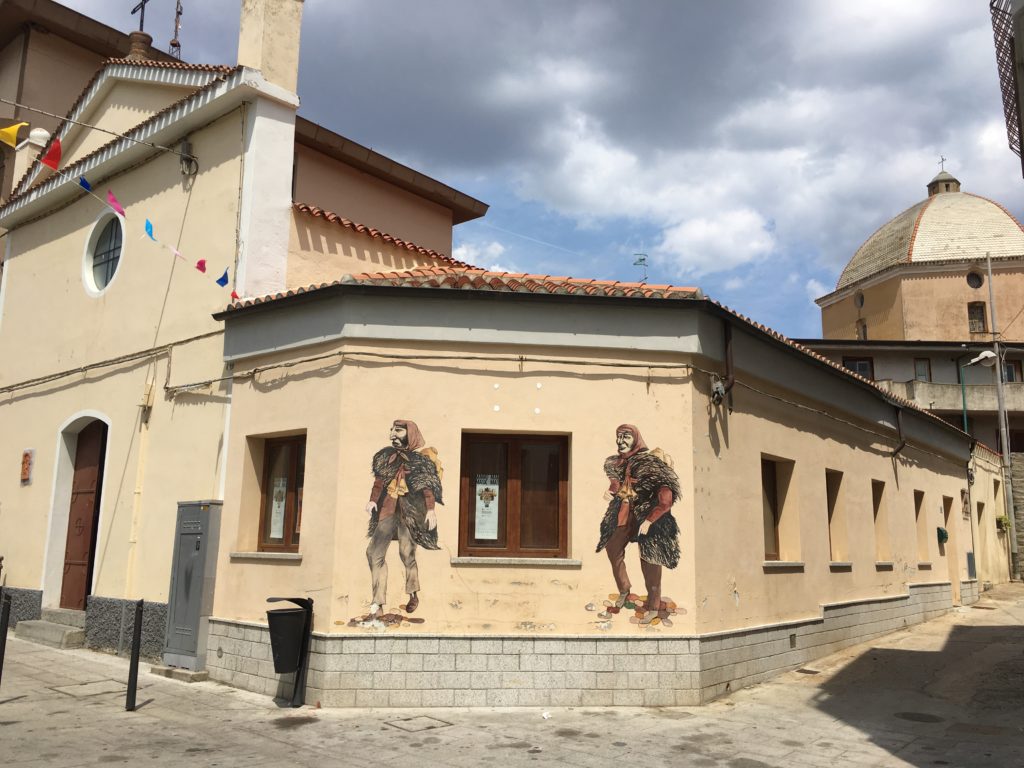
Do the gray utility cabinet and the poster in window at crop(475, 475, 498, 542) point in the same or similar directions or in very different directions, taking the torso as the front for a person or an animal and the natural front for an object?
same or similar directions

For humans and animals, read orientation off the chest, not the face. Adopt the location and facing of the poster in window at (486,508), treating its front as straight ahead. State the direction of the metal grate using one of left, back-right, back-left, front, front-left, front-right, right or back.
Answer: front-left

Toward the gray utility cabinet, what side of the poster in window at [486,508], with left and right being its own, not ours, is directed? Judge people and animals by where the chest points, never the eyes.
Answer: right

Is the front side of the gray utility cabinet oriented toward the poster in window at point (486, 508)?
no

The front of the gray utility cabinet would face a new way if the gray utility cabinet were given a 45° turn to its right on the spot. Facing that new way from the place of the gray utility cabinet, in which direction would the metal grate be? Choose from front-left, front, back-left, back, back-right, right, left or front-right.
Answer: back-left

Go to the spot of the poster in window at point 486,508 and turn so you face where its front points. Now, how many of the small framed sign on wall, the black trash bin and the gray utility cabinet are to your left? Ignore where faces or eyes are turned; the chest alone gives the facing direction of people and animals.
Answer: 0

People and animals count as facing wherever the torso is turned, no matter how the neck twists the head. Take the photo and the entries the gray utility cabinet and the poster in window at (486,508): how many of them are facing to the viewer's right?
0

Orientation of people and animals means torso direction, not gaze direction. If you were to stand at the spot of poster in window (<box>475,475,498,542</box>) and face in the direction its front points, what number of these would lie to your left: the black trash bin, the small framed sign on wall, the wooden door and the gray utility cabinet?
0

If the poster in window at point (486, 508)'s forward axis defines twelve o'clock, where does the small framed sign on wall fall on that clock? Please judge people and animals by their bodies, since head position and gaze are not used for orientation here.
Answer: The small framed sign on wall is roughly at 4 o'clock from the poster in window.

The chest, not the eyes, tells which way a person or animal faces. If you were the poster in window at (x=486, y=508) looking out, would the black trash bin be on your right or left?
on your right

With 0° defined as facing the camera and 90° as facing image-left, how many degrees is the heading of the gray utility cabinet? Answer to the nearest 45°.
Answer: approximately 45°

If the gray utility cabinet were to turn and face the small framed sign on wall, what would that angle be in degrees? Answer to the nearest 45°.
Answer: approximately 90° to its right

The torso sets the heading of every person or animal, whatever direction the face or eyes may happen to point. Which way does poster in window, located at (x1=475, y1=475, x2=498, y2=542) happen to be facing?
toward the camera
